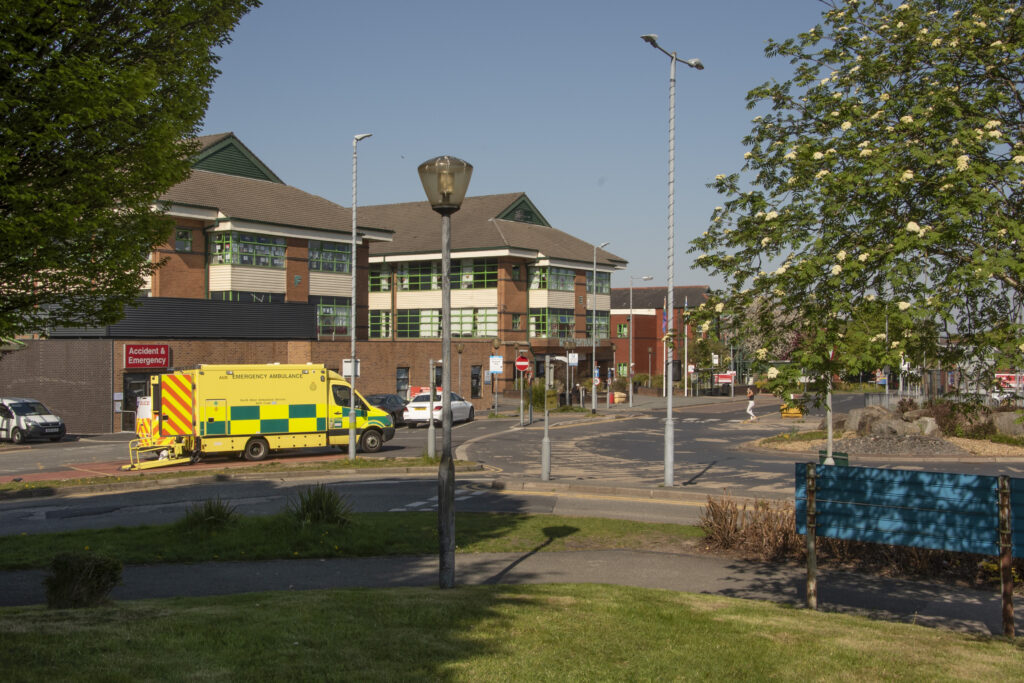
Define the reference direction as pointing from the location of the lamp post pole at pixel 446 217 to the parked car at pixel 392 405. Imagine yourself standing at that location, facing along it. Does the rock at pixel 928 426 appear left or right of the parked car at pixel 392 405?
right

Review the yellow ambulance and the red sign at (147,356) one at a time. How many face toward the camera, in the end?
1

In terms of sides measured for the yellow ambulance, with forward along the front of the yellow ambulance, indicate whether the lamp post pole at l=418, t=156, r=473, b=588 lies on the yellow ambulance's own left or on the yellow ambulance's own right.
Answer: on the yellow ambulance's own right

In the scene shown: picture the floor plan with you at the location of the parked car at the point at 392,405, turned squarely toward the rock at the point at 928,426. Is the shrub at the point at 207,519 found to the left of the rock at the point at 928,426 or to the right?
right

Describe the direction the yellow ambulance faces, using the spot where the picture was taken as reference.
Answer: facing away from the viewer and to the right of the viewer

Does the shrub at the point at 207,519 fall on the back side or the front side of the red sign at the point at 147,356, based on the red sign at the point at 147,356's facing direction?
on the front side

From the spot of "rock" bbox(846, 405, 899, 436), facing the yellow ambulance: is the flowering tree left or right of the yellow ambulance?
left

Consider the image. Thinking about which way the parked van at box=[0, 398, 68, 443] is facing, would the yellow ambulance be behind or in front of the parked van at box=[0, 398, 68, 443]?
in front

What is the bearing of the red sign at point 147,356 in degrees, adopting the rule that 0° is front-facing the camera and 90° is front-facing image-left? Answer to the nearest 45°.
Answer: approximately 0°

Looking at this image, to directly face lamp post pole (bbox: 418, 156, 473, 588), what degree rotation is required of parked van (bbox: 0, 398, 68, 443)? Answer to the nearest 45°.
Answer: approximately 45° to its right

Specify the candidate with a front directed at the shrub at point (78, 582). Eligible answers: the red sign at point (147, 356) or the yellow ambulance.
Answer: the red sign
